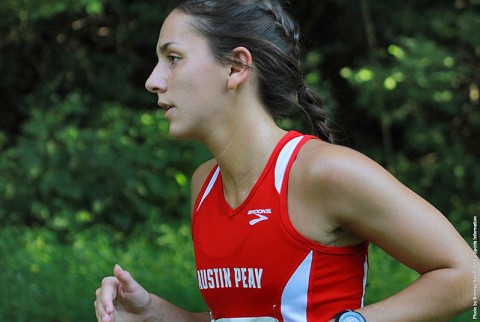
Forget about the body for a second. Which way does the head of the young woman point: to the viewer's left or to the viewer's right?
to the viewer's left
